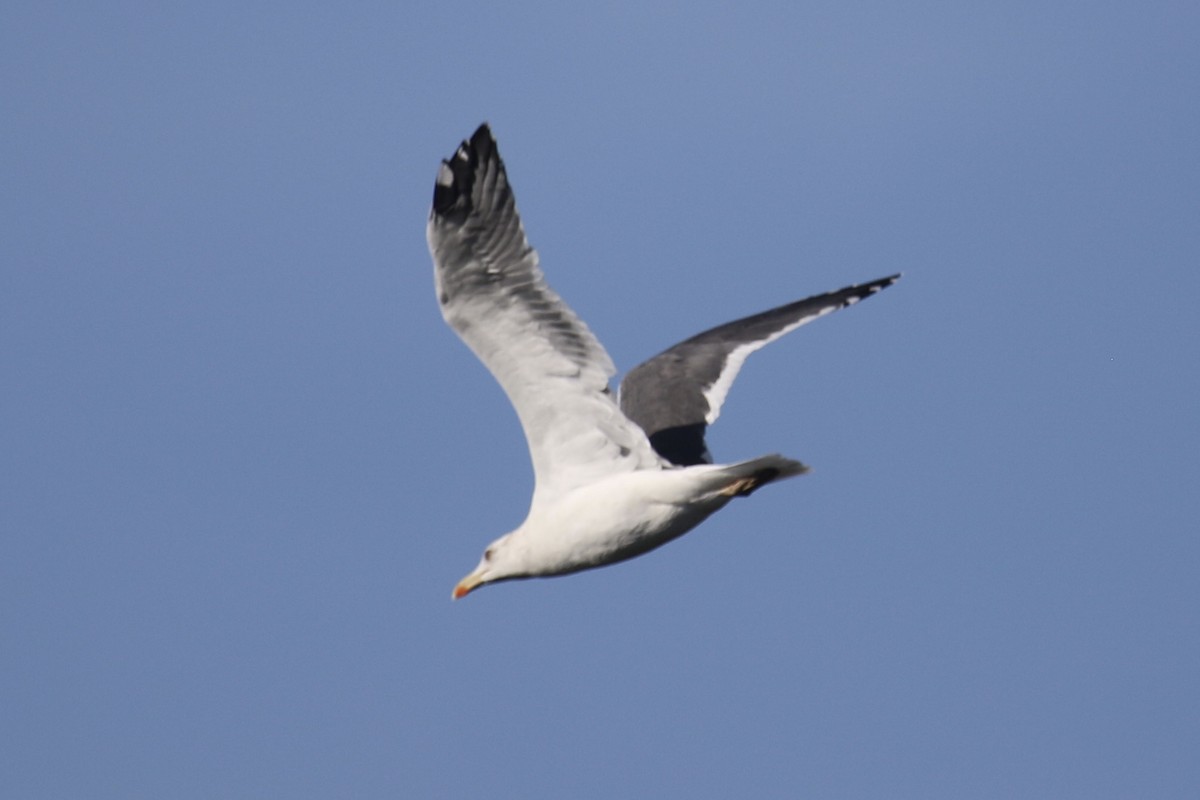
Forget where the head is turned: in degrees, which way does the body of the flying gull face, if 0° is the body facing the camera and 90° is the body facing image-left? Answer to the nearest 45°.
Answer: approximately 90°
